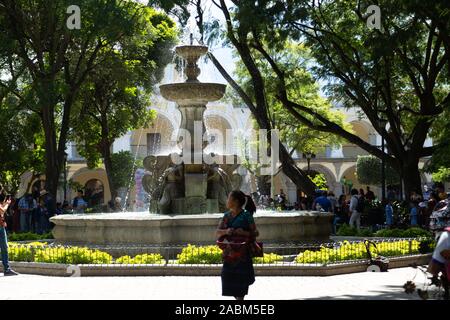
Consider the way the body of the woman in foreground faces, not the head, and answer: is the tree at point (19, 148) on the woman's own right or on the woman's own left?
on the woman's own right

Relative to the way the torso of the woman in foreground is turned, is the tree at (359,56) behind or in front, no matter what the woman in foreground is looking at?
behind

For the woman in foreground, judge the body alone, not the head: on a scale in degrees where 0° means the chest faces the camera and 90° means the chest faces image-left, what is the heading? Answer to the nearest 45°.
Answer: approximately 45°

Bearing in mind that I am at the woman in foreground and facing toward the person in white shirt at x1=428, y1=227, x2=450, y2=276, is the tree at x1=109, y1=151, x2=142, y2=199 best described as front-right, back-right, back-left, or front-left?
back-left

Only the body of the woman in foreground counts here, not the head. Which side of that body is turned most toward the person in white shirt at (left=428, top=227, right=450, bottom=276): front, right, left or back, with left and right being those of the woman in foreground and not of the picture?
left

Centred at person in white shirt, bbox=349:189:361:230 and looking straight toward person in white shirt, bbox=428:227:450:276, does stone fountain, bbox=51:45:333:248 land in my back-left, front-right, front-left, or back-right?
front-right

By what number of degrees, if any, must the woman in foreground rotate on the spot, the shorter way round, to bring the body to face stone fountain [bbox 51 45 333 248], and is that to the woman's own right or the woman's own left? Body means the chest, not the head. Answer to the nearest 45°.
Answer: approximately 135° to the woman's own right

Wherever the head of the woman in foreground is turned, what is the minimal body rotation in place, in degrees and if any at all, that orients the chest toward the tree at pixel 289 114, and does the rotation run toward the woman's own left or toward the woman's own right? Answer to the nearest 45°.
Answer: approximately 135° to the woman's own right
